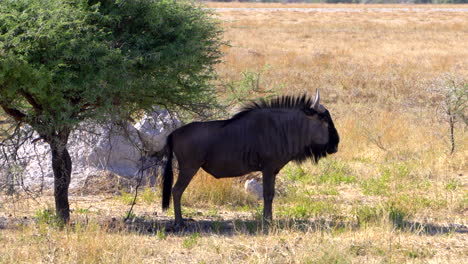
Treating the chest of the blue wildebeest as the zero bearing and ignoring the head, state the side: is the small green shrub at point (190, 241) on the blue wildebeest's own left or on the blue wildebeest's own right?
on the blue wildebeest's own right

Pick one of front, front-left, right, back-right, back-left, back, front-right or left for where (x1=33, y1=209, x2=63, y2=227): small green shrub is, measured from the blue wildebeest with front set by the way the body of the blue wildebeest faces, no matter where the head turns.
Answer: back

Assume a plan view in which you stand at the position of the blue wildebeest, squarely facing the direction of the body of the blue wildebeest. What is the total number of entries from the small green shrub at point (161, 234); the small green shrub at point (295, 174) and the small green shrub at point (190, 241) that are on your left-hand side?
1

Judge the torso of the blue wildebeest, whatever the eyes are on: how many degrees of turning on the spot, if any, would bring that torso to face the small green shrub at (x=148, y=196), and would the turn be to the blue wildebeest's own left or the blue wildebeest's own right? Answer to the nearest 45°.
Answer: approximately 135° to the blue wildebeest's own left

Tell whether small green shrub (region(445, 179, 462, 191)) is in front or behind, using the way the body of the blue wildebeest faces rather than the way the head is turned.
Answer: in front

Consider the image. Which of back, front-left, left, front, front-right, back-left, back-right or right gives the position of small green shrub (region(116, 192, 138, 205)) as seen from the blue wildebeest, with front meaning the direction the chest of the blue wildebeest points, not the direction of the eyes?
back-left

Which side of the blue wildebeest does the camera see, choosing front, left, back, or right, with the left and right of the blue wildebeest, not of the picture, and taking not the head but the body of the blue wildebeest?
right

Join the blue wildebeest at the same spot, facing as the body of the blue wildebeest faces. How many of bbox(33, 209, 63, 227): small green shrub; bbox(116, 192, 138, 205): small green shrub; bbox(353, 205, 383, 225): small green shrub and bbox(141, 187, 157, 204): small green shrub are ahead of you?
1

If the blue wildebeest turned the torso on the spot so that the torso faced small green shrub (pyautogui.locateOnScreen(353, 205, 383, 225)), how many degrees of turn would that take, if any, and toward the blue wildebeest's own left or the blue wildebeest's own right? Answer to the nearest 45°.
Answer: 0° — it already faces it

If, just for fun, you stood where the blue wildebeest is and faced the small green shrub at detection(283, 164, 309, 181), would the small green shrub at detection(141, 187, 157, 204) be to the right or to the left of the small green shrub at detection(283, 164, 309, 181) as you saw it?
left

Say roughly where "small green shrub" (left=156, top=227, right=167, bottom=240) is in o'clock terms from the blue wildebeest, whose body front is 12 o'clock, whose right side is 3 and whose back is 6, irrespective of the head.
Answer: The small green shrub is roughly at 5 o'clock from the blue wildebeest.

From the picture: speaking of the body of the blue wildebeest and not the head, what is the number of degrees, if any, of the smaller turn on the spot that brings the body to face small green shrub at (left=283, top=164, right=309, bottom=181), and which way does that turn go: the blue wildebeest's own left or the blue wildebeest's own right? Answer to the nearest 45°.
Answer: approximately 90° to the blue wildebeest's own left

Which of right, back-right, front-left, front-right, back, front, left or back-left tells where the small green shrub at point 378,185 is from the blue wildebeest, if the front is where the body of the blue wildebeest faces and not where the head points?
front-left
